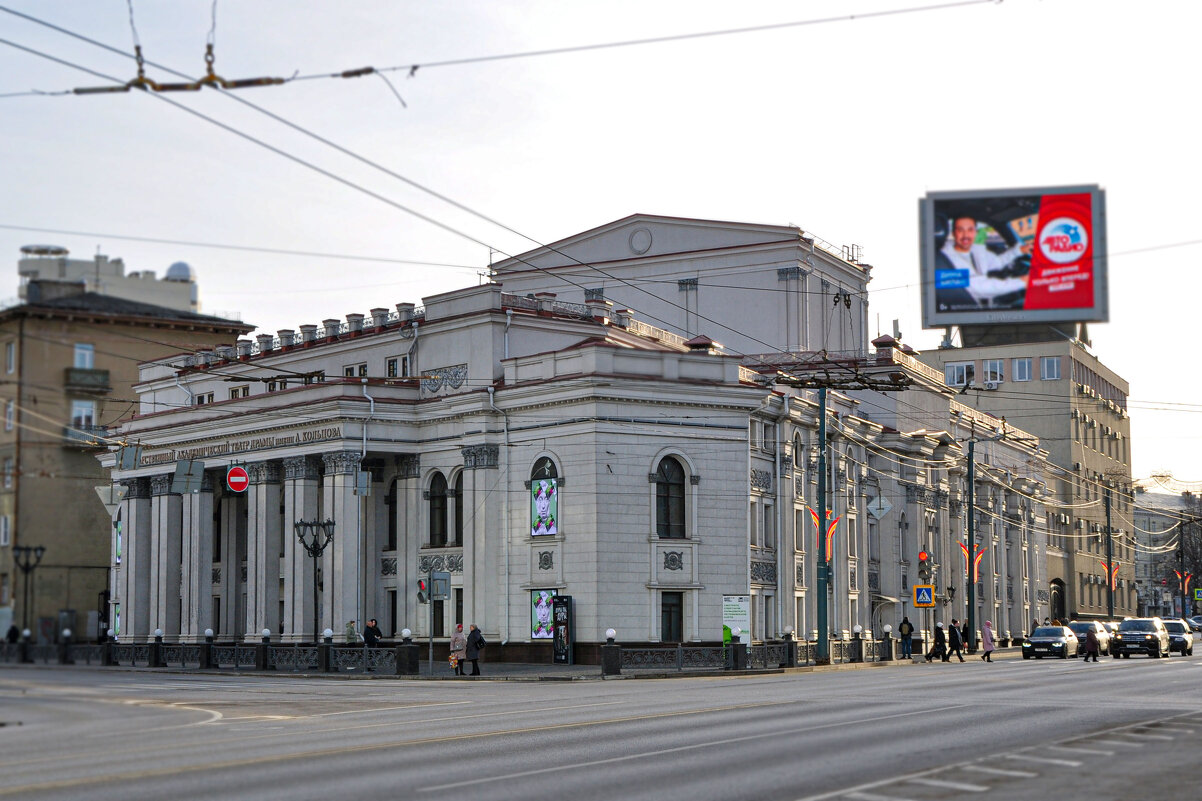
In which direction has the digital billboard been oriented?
toward the camera

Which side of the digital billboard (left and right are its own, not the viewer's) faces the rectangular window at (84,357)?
right

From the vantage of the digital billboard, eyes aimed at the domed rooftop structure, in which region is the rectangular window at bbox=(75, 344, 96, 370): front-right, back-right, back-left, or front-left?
front-left

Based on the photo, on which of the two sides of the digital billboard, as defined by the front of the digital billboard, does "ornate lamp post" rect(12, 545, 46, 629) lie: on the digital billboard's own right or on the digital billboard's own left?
on the digital billboard's own right

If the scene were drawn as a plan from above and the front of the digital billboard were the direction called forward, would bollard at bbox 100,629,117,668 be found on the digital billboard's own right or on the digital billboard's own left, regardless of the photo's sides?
on the digital billboard's own right
